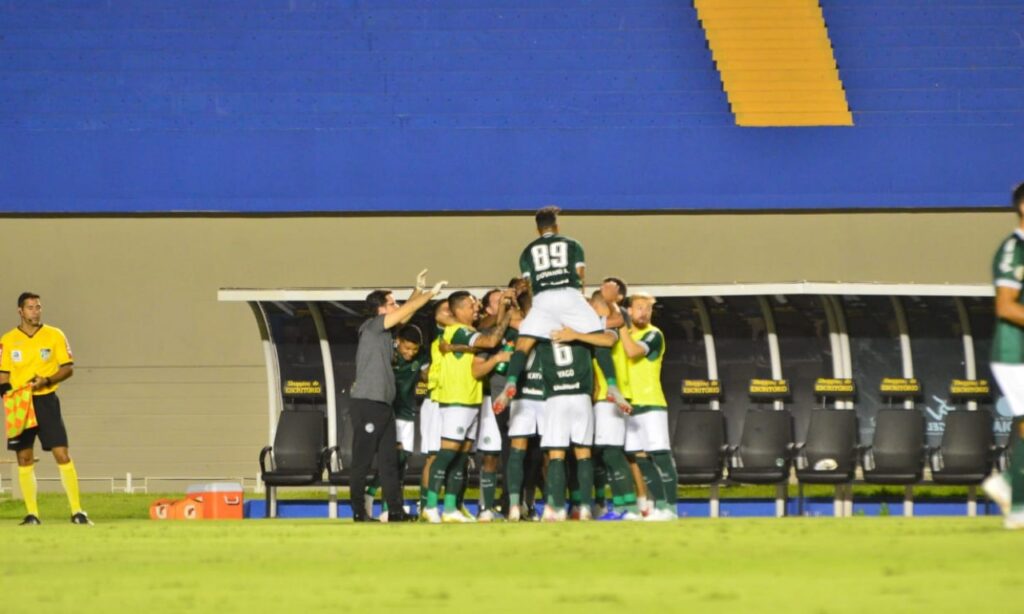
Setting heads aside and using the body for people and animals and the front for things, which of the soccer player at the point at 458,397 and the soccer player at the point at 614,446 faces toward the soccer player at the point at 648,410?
the soccer player at the point at 458,397

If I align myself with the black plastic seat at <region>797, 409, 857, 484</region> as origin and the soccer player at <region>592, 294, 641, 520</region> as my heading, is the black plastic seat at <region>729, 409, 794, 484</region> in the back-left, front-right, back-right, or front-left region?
front-right

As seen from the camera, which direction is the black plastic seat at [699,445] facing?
toward the camera

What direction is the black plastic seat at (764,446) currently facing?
toward the camera

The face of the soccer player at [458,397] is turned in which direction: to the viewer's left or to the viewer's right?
to the viewer's right

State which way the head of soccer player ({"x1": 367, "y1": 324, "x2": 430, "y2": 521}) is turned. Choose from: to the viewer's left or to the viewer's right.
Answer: to the viewer's right

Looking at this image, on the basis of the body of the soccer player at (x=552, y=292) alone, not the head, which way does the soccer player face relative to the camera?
away from the camera

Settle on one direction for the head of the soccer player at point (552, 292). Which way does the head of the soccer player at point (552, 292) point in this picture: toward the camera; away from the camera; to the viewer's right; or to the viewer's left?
away from the camera

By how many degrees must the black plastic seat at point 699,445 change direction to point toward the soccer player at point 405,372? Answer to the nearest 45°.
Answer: approximately 45° to its right

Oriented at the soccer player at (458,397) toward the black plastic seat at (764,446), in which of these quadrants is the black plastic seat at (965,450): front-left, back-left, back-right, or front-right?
front-right

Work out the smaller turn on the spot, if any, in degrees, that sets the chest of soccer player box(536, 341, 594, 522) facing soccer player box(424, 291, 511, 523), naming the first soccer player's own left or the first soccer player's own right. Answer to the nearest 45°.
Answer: approximately 45° to the first soccer player's own left

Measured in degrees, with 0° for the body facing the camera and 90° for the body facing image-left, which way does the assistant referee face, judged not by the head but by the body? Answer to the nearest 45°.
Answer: approximately 0°

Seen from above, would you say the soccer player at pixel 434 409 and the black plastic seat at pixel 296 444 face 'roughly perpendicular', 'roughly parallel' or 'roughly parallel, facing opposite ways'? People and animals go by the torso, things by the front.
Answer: roughly perpendicular
